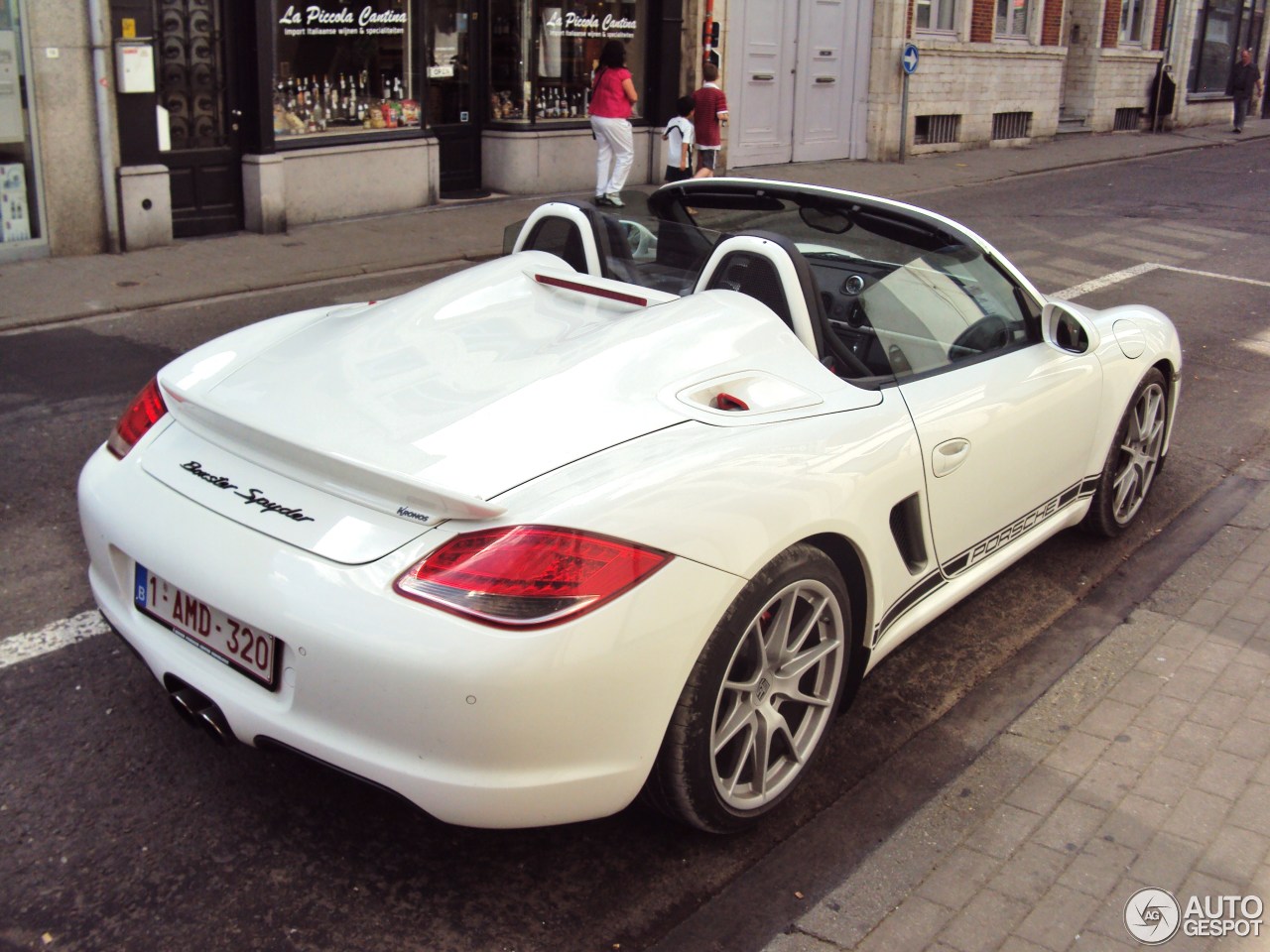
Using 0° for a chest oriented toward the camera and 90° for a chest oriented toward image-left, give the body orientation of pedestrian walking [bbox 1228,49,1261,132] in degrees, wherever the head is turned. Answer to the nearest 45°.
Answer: approximately 45°

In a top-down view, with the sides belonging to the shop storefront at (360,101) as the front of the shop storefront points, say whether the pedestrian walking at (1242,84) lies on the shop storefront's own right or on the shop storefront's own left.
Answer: on the shop storefront's own left

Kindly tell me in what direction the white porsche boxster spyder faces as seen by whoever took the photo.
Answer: facing away from the viewer and to the right of the viewer

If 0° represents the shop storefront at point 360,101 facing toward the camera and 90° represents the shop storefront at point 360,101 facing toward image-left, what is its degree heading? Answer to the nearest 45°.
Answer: approximately 315°
